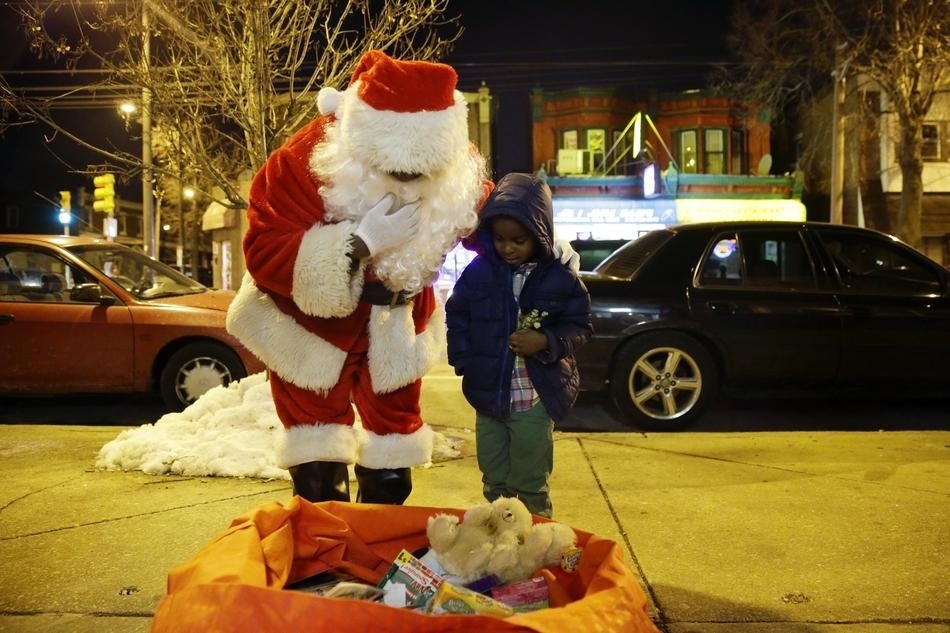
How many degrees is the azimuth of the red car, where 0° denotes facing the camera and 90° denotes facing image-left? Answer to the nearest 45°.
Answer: approximately 270°

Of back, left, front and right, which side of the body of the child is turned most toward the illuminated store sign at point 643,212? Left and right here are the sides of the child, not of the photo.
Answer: back

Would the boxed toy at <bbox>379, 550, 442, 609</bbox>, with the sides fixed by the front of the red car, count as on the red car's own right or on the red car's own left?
on the red car's own right

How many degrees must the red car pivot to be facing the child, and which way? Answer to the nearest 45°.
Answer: approximately 90° to its right
